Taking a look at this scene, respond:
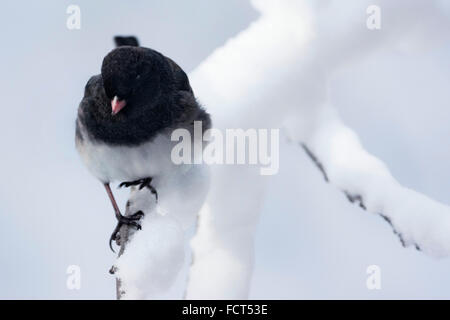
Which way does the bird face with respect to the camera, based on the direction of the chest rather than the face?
toward the camera
